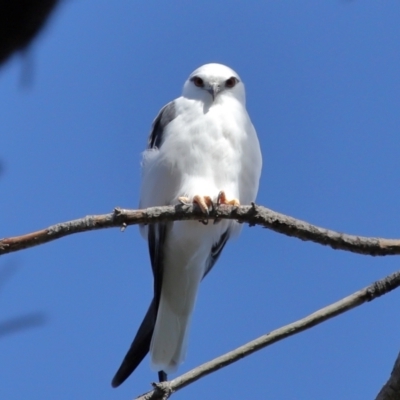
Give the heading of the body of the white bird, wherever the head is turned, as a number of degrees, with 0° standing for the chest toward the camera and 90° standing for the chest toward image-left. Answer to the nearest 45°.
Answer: approximately 0°
